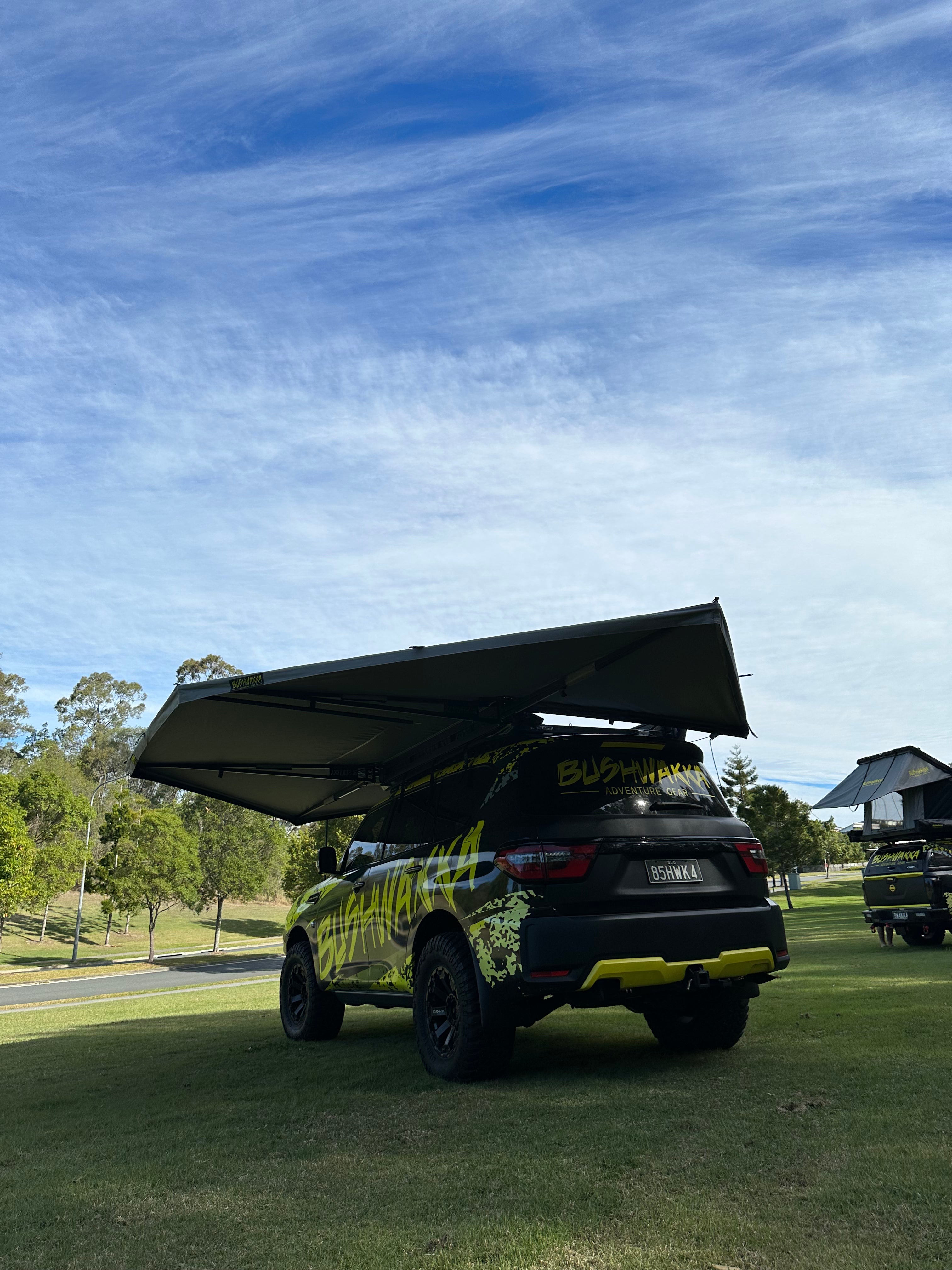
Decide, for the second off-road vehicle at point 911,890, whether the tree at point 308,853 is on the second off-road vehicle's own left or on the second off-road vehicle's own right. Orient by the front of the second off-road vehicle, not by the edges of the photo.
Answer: on the second off-road vehicle's own left

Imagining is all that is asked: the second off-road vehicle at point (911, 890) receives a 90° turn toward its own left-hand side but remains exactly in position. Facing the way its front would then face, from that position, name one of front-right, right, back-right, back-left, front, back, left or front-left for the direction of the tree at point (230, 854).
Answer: front

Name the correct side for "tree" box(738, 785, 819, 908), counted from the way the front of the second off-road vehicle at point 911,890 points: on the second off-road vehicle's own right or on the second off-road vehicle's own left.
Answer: on the second off-road vehicle's own left

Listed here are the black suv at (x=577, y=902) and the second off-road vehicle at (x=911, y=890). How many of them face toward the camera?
0

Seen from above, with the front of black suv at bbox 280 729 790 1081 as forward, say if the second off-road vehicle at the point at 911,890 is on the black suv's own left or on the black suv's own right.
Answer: on the black suv's own right

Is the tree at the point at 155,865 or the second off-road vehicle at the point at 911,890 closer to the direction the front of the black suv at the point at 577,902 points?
the tree

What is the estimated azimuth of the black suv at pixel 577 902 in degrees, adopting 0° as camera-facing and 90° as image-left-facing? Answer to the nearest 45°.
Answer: approximately 135°

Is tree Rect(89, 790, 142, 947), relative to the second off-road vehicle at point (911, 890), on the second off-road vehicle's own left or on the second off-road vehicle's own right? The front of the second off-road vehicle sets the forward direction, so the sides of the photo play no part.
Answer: on the second off-road vehicle's own left

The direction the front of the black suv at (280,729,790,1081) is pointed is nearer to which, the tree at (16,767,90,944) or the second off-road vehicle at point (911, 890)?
the tree

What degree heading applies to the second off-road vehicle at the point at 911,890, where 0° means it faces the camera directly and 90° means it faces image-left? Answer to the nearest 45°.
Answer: approximately 225°

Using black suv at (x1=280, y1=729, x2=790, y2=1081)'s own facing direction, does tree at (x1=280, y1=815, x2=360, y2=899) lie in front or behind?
in front
